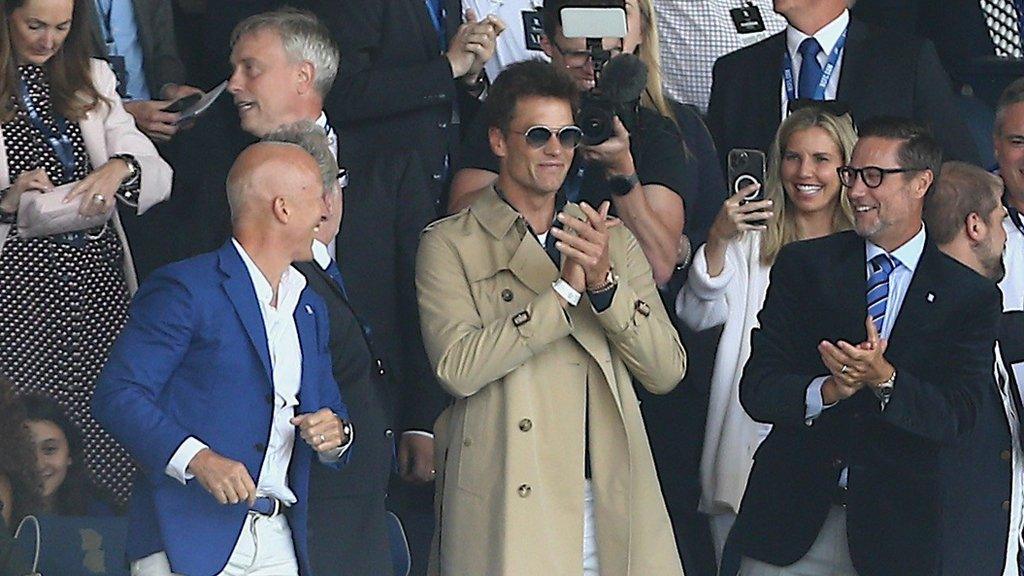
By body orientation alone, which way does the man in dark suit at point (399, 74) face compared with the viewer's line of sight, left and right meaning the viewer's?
facing the viewer and to the right of the viewer

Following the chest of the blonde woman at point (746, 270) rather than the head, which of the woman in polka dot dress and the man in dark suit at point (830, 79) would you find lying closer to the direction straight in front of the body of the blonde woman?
the woman in polka dot dress

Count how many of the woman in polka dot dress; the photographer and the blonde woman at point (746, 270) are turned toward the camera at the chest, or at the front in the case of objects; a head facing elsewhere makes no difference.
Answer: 3

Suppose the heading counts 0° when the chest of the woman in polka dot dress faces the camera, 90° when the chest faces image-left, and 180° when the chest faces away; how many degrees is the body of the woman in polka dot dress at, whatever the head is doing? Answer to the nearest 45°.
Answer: approximately 0°

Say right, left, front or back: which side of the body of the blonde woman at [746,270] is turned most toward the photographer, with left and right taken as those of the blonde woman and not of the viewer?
right

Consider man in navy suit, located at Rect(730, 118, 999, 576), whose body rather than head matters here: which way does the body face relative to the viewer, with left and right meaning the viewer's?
facing the viewer and to the left of the viewer

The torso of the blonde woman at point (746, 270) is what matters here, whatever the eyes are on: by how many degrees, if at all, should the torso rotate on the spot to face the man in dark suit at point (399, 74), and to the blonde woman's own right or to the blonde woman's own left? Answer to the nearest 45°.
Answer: approximately 90° to the blonde woman's own right

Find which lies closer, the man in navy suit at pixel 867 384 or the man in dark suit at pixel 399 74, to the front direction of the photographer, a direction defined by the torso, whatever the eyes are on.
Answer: the man in navy suit
